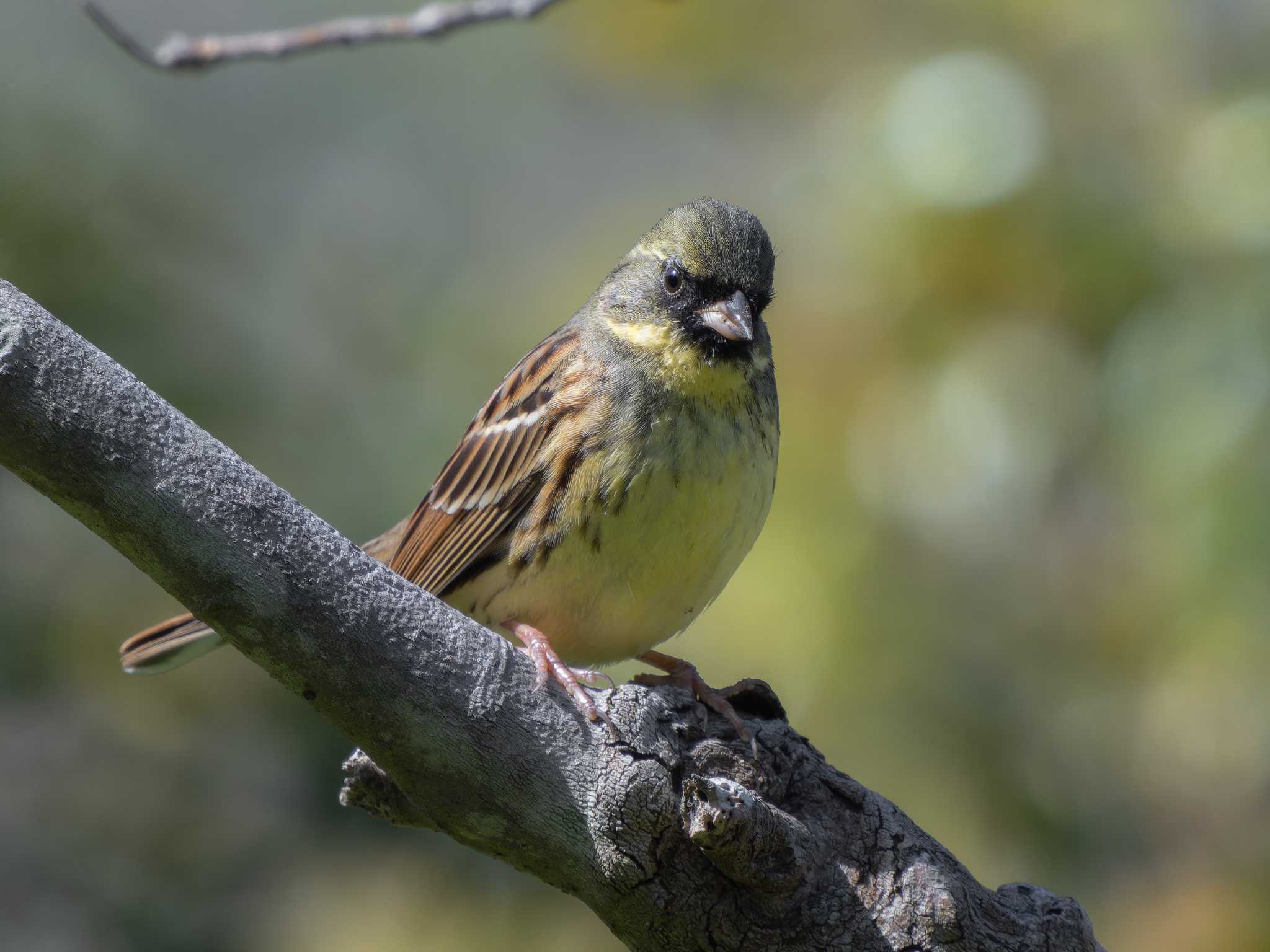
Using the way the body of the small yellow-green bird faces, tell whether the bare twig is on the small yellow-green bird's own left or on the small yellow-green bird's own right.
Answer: on the small yellow-green bird's own right

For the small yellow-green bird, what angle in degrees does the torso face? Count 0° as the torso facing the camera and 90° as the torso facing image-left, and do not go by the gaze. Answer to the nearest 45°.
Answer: approximately 315°
